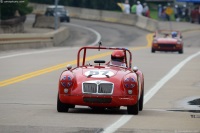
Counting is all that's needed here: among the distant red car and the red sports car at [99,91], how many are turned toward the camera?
2

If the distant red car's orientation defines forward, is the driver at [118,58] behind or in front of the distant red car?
in front

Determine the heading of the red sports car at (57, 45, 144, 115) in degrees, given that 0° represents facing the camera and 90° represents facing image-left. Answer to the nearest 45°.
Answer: approximately 0°

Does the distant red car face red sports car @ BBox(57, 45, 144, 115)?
yes

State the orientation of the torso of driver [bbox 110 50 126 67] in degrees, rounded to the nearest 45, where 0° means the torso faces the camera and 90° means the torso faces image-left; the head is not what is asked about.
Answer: approximately 0°

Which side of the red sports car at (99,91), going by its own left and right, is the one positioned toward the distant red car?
back
